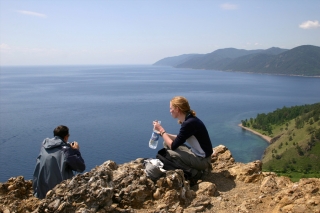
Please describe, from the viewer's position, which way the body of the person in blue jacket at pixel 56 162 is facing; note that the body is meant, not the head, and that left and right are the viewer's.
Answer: facing away from the viewer and to the right of the viewer

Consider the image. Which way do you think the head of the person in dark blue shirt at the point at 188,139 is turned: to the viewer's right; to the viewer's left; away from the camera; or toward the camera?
to the viewer's left

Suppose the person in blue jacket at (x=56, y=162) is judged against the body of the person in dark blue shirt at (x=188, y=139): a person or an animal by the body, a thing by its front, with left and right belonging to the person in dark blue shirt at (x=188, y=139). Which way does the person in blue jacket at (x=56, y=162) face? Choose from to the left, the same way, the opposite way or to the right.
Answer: to the right

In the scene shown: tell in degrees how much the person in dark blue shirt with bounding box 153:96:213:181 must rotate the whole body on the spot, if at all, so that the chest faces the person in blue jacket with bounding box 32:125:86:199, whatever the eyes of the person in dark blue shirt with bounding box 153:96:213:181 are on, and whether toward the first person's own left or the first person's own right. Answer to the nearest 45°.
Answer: approximately 45° to the first person's own left

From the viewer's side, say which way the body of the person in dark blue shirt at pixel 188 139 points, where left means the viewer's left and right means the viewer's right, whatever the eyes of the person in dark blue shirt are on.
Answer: facing to the left of the viewer

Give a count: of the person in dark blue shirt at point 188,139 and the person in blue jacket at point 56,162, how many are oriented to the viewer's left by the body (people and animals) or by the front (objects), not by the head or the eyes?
1
